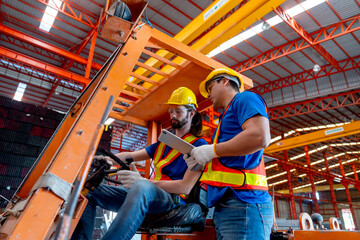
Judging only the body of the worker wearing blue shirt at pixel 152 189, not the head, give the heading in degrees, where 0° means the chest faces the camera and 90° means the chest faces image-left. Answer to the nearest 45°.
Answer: approximately 45°

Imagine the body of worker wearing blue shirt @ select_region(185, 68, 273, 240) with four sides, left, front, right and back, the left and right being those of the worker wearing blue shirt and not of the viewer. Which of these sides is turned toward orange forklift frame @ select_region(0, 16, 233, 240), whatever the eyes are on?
front

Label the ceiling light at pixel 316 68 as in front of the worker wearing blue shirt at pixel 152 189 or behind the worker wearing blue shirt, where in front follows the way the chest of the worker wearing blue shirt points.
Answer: behind

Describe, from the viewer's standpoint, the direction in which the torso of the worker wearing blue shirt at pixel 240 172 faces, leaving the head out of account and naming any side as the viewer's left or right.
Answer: facing to the left of the viewer

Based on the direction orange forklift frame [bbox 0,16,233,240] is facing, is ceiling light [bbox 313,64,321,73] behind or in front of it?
behind

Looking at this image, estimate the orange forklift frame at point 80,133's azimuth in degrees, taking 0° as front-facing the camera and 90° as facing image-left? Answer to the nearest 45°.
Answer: approximately 45°

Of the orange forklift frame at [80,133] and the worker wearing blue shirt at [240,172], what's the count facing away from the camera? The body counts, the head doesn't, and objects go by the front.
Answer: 0

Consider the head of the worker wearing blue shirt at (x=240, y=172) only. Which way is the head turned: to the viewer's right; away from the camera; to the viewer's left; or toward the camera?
to the viewer's left

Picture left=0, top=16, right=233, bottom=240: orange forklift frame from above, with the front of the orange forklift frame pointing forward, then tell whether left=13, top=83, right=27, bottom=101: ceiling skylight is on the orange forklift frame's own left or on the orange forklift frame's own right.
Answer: on the orange forklift frame's own right

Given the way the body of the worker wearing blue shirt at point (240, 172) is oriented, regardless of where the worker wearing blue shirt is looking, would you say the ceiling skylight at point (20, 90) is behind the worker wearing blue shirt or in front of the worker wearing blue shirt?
in front

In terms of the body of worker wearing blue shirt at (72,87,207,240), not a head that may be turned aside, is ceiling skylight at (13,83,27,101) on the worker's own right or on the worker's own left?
on the worker's own right

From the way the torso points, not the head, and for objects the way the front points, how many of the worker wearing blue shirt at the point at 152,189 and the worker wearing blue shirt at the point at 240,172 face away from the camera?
0
